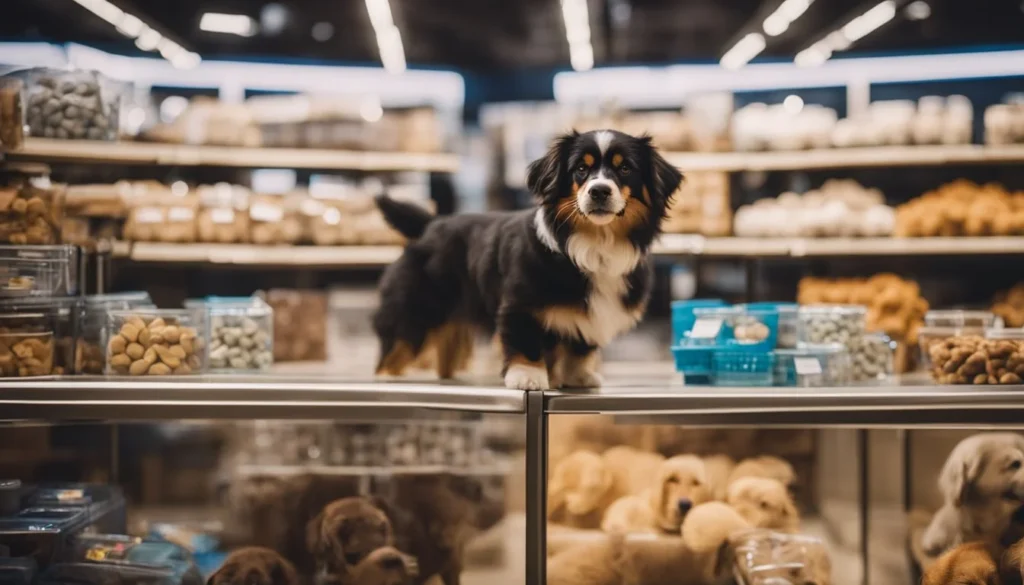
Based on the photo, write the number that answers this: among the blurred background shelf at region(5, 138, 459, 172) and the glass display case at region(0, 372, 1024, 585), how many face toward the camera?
2

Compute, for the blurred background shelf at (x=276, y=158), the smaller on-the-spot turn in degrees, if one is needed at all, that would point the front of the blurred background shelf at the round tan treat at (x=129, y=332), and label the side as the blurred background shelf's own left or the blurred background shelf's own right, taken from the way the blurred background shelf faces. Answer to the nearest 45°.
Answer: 0° — it already faces it

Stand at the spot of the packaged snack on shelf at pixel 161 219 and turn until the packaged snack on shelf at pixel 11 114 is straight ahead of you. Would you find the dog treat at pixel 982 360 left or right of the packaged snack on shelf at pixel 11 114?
left

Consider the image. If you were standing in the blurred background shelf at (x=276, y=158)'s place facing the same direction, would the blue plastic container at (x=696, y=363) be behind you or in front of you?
in front

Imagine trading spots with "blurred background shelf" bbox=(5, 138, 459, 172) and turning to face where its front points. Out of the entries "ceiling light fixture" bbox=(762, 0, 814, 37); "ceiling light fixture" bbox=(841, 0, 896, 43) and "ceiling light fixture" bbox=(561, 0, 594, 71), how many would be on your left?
3

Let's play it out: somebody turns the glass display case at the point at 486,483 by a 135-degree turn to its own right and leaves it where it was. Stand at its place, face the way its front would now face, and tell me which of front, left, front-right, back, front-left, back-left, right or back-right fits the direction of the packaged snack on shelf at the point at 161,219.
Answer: front

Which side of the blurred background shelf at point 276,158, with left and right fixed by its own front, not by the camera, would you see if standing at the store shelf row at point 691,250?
left

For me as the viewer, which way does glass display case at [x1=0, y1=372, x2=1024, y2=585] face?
facing the viewer

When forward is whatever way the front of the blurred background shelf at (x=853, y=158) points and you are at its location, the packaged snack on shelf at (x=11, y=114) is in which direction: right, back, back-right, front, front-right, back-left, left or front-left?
front-right

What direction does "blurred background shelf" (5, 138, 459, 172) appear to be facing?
toward the camera

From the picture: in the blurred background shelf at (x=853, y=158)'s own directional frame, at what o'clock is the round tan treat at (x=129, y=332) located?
The round tan treat is roughly at 1 o'clock from the blurred background shelf.

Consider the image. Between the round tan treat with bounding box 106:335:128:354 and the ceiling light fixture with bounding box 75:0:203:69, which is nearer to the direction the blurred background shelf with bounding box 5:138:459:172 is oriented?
the round tan treat

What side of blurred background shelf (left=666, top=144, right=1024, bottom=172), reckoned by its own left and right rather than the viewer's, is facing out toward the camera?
front

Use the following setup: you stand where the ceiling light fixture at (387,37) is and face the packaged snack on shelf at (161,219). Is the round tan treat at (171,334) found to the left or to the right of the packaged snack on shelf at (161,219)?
left
